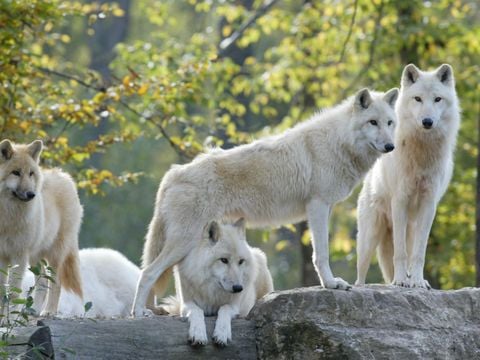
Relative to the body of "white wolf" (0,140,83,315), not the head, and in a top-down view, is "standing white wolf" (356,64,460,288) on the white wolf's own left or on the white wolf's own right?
on the white wolf's own left

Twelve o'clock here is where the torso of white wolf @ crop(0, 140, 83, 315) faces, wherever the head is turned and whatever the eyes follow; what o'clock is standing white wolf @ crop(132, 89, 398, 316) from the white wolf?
The standing white wolf is roughly at 8 o'clock from the white wolf.

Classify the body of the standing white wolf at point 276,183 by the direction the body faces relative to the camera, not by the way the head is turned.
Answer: to the viewer's right

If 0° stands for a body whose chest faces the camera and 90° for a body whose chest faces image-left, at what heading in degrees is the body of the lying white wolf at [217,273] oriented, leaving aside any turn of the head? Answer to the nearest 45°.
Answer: approximately 0°

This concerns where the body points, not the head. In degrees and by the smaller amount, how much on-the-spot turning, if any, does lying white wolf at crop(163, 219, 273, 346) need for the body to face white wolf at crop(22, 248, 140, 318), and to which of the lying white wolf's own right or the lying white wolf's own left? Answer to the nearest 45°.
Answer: approximately 135° to the lying white wolf's own right

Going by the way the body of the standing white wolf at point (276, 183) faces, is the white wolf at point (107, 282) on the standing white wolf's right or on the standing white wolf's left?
on the standing white wolf's left

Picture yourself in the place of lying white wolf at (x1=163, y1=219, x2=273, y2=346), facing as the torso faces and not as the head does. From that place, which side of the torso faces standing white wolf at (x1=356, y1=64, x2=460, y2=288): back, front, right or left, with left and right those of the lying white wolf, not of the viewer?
left

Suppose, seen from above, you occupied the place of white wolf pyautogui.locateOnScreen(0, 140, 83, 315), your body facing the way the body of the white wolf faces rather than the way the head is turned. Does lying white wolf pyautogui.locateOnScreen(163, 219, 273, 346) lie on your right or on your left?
on your left
